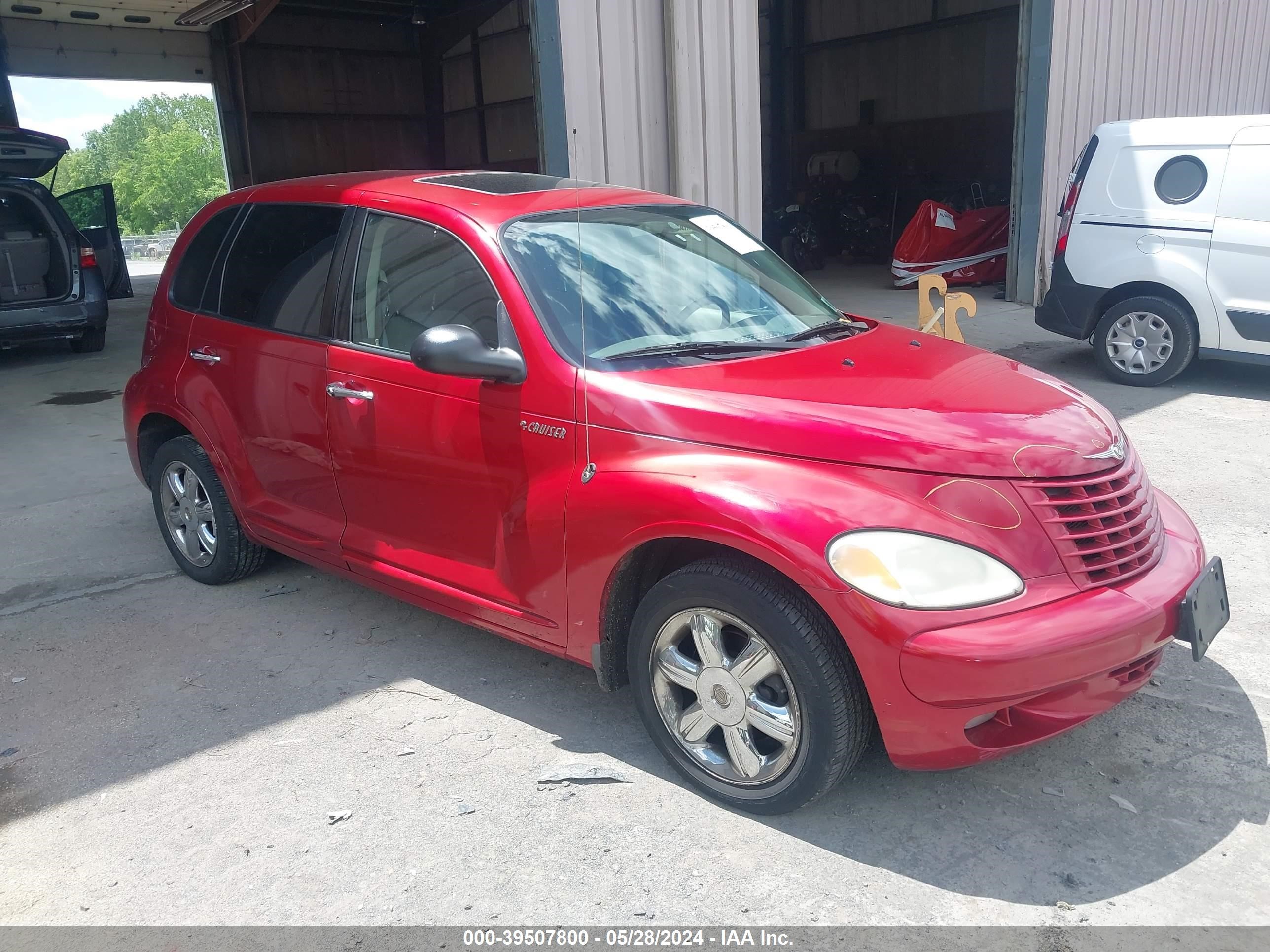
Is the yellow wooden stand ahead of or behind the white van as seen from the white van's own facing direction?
behind

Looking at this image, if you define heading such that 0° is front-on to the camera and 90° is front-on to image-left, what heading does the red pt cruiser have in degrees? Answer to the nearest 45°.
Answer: approximately 315°

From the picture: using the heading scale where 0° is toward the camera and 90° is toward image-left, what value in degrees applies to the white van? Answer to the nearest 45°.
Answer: approximately 270°

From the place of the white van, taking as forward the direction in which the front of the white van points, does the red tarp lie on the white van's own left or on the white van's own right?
on the white van's own left

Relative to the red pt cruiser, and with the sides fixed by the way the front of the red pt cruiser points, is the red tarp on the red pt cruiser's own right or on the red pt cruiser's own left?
on the red pt cruiser's own left
